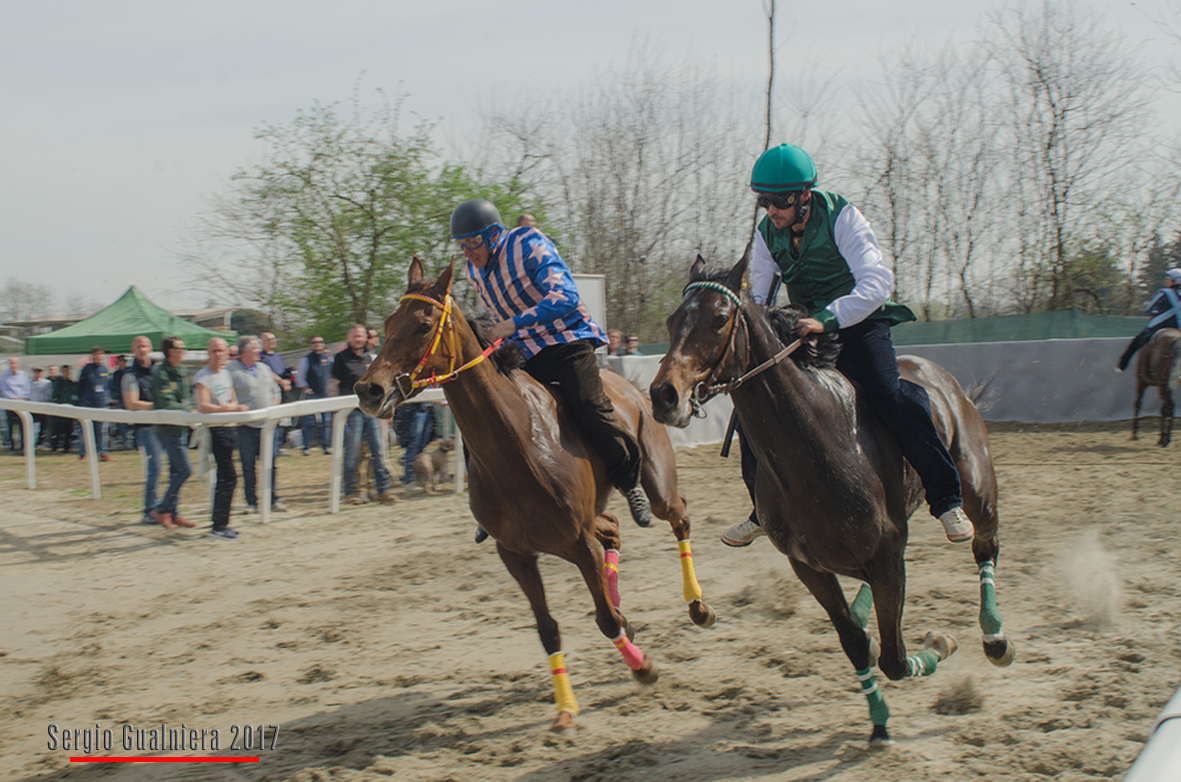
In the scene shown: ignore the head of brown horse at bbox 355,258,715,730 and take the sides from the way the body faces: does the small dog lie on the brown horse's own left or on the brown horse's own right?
on the brown horse's own right

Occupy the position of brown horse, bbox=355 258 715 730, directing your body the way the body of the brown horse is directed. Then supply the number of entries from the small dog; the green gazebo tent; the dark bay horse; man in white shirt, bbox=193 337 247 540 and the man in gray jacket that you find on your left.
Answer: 1

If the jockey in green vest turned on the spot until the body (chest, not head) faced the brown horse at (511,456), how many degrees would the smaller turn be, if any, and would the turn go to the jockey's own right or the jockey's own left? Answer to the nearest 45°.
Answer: approximately 45° to the jockey's own right

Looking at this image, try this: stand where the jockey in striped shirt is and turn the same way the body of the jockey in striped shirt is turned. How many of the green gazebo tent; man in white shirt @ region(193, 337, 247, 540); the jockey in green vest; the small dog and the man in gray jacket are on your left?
1

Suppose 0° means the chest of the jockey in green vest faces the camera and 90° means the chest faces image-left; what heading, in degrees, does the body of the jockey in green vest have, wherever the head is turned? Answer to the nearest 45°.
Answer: approximately 45°

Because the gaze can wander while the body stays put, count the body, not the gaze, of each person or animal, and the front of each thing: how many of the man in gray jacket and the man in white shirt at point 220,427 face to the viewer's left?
0

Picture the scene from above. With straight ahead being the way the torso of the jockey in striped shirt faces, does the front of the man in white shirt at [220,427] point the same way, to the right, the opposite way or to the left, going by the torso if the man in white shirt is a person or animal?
to the left

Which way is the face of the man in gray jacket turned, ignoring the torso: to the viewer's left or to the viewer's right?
to the viewer's right

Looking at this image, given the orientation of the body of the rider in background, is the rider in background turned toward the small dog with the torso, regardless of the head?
no

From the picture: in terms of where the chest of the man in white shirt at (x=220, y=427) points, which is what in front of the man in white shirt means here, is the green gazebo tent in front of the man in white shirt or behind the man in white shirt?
behind

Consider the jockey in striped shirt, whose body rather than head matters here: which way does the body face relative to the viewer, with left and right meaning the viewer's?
facing the viewer and to the left of the viewer

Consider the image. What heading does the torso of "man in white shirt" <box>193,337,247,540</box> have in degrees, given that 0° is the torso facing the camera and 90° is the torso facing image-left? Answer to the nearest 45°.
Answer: approximately 315°
